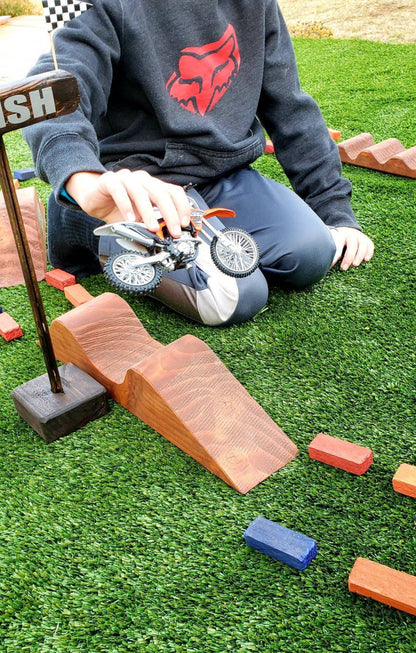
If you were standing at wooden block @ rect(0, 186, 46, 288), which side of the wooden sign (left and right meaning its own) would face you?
back

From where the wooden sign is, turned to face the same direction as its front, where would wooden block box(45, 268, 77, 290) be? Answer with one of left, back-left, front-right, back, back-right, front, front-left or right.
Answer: back

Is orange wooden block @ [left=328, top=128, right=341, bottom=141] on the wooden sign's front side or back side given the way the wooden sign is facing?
on the back side

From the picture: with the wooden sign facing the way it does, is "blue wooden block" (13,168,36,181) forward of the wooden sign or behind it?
behind

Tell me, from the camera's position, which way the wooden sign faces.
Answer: facing the viewer

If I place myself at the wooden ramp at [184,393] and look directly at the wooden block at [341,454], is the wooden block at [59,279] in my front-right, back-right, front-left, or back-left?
back-left

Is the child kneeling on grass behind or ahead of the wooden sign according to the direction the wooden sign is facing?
behind
